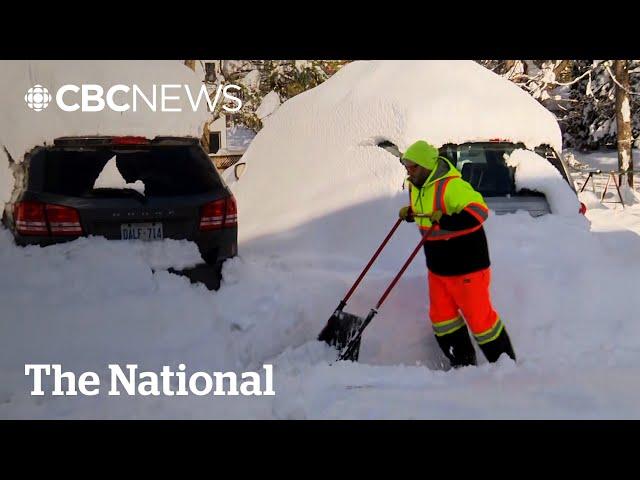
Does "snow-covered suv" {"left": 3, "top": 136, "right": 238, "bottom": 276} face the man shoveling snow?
no

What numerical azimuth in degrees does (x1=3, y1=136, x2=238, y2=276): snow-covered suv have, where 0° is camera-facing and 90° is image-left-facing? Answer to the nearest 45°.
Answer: approximately 180°

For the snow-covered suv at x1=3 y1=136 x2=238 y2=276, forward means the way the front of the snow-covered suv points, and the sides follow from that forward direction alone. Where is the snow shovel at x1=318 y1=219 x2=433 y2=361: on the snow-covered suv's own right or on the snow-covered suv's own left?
on the snow-covered suv's own right

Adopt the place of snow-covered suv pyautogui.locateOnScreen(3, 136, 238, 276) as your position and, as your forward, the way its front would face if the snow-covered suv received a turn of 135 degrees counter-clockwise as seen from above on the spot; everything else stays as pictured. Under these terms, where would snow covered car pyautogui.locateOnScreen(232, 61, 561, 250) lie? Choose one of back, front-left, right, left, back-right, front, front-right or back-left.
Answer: back
